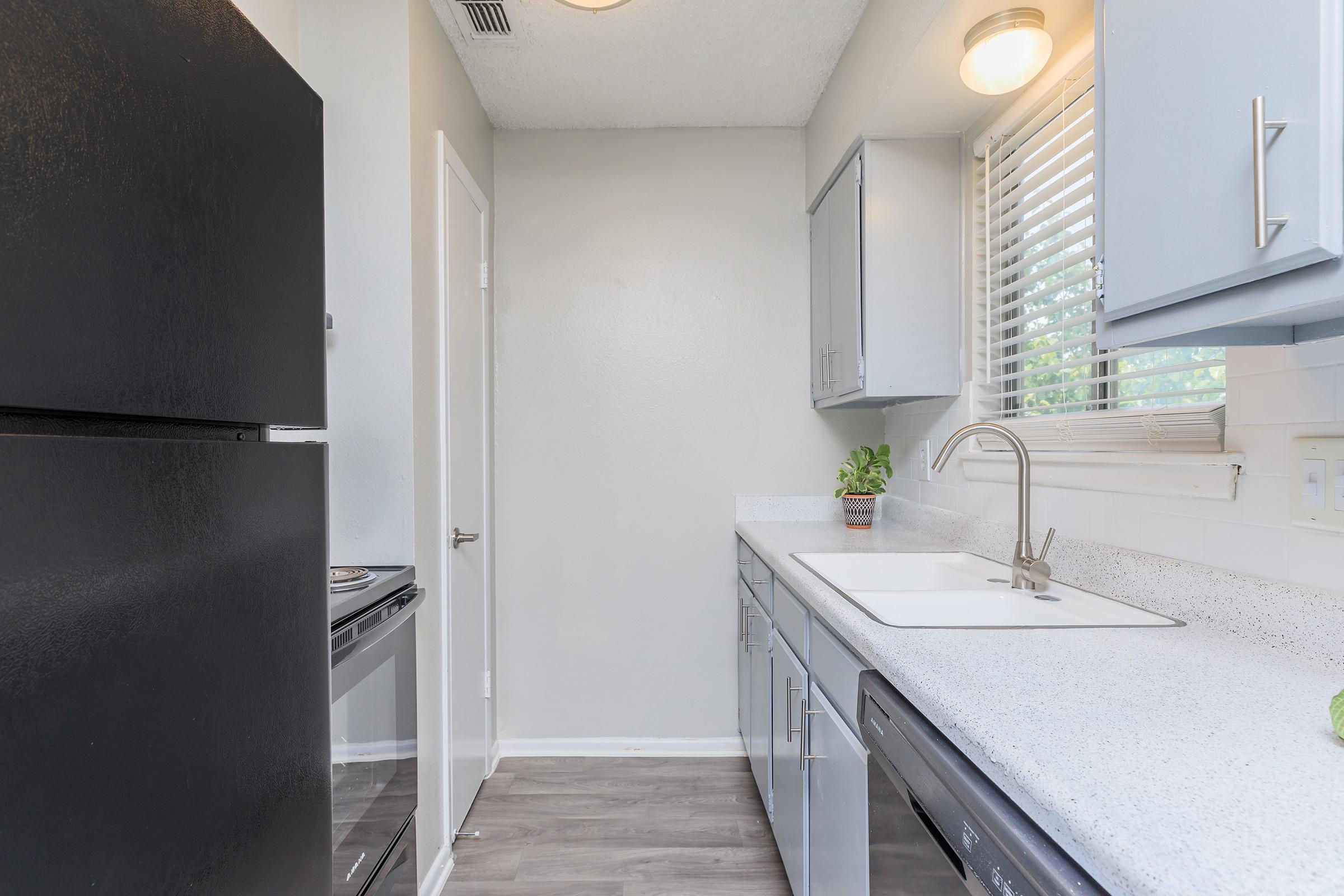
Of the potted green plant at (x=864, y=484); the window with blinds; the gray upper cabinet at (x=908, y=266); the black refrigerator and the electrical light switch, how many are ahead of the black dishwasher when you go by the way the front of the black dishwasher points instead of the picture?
1

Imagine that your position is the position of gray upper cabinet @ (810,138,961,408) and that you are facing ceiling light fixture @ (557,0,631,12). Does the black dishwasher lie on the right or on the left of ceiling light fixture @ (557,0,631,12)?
left

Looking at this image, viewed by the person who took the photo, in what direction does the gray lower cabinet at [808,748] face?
facing to the left of the viewer

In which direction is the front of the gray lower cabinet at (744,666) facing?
to the viewer's left

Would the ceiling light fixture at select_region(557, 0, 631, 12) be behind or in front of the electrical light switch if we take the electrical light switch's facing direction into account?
in front

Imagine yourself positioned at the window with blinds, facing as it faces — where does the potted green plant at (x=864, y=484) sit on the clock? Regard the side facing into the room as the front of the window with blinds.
The potted green plant is roughly at 3 o'clock from the window with blinds.

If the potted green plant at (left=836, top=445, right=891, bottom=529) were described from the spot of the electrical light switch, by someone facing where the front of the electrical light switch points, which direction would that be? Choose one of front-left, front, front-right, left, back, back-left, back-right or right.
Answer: right

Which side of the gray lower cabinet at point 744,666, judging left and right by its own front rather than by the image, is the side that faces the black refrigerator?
left

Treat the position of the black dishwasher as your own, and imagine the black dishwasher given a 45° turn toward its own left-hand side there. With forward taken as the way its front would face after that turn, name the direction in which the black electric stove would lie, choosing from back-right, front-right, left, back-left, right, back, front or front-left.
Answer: right

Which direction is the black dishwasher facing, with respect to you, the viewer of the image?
facing the viewer and to the left of the viewer

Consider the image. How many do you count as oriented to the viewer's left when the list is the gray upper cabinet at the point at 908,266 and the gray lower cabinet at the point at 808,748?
2

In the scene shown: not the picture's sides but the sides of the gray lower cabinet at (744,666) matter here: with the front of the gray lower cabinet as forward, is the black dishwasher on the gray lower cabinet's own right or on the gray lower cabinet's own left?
on the gray lower cabinet's own left

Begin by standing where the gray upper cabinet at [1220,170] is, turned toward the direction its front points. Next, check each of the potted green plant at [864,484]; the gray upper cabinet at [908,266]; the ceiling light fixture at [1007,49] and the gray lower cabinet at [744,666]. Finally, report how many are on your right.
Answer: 4

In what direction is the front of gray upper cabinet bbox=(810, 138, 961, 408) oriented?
to the viewer's left
